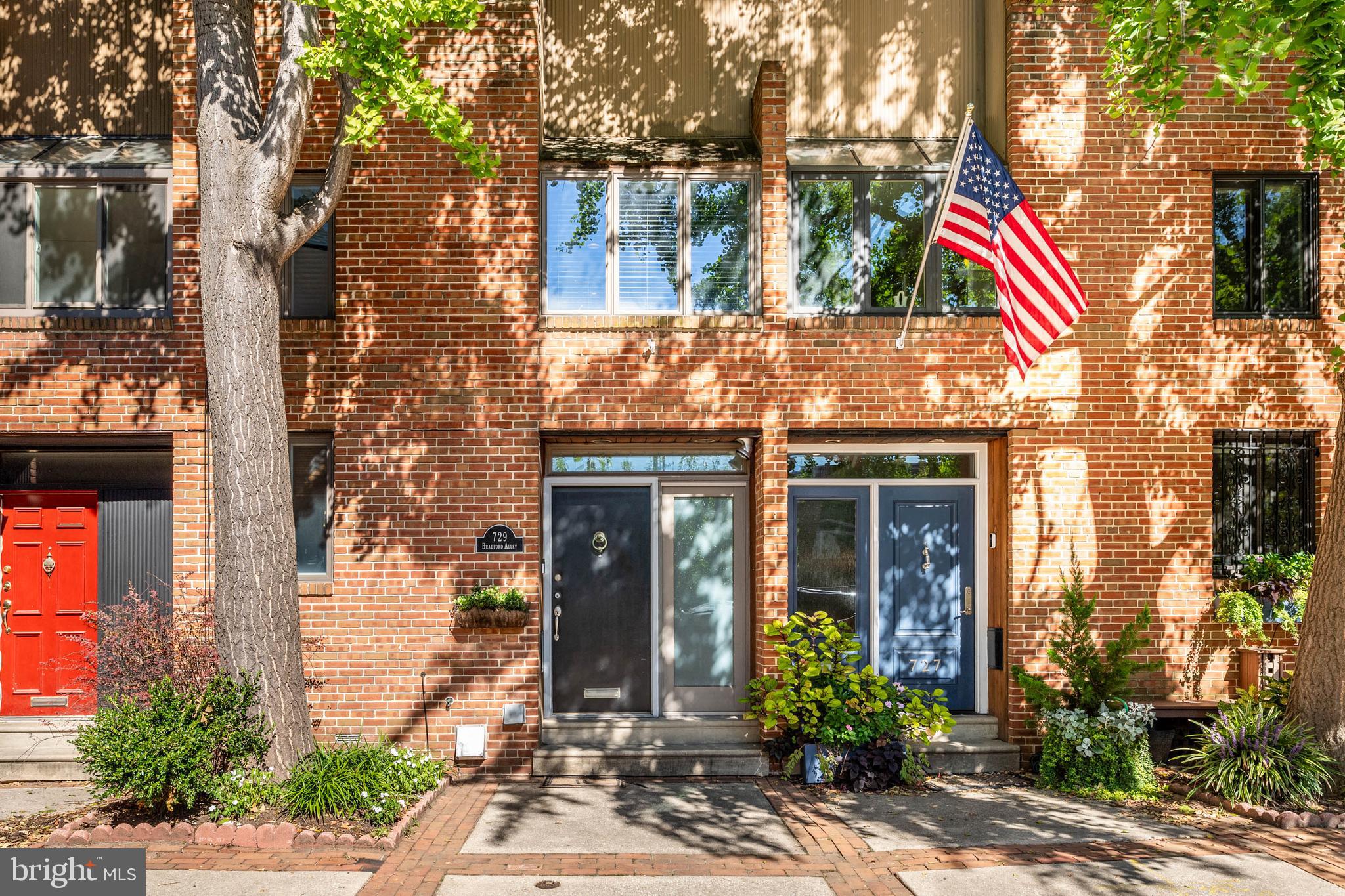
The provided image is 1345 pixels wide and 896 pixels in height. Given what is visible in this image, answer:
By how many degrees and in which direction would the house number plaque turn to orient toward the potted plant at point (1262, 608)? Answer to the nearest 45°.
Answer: approximately 90° to its left

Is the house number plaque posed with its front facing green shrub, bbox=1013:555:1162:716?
no

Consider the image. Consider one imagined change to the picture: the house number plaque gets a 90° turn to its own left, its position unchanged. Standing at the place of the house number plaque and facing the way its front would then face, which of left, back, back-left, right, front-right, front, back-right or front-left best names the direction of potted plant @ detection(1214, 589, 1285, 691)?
front

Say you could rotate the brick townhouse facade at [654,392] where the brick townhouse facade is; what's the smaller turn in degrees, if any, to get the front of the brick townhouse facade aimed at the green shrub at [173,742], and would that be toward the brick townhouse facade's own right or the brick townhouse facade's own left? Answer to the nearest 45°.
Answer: approximately 45° to the brick townhouse facade's own right

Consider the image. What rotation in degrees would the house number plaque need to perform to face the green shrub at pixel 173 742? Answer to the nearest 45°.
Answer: approximately 45° to its right

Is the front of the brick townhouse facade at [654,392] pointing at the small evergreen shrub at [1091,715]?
no

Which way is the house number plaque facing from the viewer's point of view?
toward the camera

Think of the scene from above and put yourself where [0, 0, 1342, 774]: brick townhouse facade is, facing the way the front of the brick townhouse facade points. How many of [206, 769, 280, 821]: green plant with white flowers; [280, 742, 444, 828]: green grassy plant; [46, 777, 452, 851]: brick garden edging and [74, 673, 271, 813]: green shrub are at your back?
0

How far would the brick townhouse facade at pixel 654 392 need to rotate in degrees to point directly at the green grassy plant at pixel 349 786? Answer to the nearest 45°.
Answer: approximately 45° to its right

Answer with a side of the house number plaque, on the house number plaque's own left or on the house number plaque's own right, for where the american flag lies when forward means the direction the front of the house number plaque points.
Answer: on the house number plaque's own left
